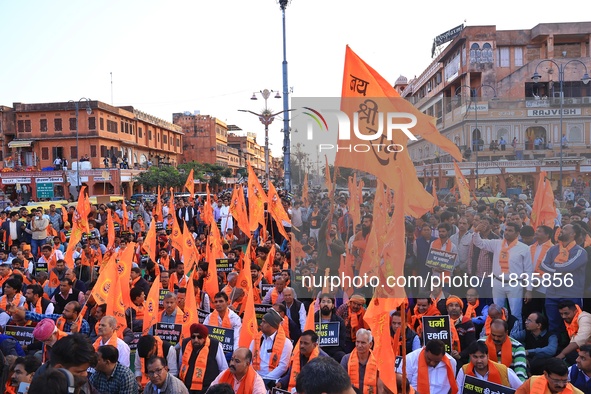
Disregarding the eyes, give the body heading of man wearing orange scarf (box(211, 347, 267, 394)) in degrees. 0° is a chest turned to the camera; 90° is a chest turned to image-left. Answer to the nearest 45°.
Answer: approximately 45°

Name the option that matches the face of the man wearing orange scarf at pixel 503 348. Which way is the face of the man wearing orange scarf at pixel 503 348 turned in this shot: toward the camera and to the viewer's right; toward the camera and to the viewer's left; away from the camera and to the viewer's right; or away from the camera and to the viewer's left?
toward the camera and to the viewer's left

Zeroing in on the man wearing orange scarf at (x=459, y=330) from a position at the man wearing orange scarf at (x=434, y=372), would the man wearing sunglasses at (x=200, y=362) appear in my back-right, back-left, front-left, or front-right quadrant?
back-left

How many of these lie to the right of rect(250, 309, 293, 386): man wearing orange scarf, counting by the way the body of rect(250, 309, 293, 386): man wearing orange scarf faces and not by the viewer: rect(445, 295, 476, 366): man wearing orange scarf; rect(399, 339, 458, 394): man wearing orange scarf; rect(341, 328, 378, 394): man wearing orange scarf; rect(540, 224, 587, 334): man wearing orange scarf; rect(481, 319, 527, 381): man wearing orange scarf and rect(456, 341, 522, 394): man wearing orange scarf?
0

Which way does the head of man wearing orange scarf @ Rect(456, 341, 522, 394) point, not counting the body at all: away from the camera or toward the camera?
toward the camera

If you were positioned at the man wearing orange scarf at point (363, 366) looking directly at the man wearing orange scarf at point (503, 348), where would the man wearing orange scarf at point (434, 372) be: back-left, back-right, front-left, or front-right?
front-right

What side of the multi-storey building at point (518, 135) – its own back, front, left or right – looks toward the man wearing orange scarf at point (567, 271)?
front

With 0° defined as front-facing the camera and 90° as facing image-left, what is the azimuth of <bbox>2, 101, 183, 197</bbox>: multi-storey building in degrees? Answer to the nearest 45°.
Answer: approximately 0°

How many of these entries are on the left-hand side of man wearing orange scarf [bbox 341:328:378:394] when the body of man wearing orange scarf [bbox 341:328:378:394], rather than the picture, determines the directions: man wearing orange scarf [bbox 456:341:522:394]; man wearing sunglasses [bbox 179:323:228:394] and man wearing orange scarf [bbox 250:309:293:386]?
1

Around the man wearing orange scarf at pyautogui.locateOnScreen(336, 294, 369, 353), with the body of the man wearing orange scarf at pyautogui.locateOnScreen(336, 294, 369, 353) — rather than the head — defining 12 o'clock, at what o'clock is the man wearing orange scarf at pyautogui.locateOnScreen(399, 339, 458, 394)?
the man wearing orange scarf at pyautogui.locateOnScreen(399, 339, 458, 394) is roughly at 11 o'clock from the man wearing orange scarf at pyautogui.locateOnScreen(336, 294, 369, 353).

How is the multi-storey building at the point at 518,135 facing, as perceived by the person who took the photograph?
facing the viewer

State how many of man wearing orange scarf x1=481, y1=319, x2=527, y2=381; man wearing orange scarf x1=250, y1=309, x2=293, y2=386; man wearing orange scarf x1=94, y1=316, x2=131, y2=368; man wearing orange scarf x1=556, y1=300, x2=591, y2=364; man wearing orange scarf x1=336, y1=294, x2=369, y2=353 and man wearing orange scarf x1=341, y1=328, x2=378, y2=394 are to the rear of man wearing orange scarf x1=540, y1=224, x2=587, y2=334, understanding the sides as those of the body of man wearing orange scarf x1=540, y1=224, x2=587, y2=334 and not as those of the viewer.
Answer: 0

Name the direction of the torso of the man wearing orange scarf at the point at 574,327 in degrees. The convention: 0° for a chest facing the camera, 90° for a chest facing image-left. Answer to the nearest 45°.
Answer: approximately 45°

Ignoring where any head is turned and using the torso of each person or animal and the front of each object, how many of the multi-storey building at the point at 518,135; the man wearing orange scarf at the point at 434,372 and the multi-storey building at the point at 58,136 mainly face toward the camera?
3

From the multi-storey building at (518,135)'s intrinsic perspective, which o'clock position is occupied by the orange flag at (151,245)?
The orange flag is roughly at 1 o'clock from the multi-storey building.

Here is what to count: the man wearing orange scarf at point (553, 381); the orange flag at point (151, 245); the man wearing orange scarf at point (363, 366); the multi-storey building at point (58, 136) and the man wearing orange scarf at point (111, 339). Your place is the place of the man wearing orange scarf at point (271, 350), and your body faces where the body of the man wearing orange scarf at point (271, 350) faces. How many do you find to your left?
2

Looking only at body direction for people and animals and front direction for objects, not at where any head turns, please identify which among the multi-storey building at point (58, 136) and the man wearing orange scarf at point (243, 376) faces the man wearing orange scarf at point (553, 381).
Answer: the multi-storey building

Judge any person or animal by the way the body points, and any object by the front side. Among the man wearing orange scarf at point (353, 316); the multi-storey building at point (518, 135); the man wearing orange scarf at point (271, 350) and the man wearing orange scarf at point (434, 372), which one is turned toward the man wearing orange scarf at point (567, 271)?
the multi-storey building

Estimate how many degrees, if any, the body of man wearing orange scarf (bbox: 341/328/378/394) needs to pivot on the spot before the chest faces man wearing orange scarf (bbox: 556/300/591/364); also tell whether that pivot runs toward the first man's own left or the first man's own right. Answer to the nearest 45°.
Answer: approximately 90° to the first man's own left

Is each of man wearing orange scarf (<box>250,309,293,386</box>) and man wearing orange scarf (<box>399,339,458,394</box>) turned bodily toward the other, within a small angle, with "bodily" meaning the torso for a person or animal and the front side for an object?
no

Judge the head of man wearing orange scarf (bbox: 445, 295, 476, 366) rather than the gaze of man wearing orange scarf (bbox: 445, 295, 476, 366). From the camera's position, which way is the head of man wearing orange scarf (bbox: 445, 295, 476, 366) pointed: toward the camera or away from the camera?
toward the camera

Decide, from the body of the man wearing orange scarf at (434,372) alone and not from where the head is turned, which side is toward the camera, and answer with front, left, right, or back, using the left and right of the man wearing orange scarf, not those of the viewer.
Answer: front
